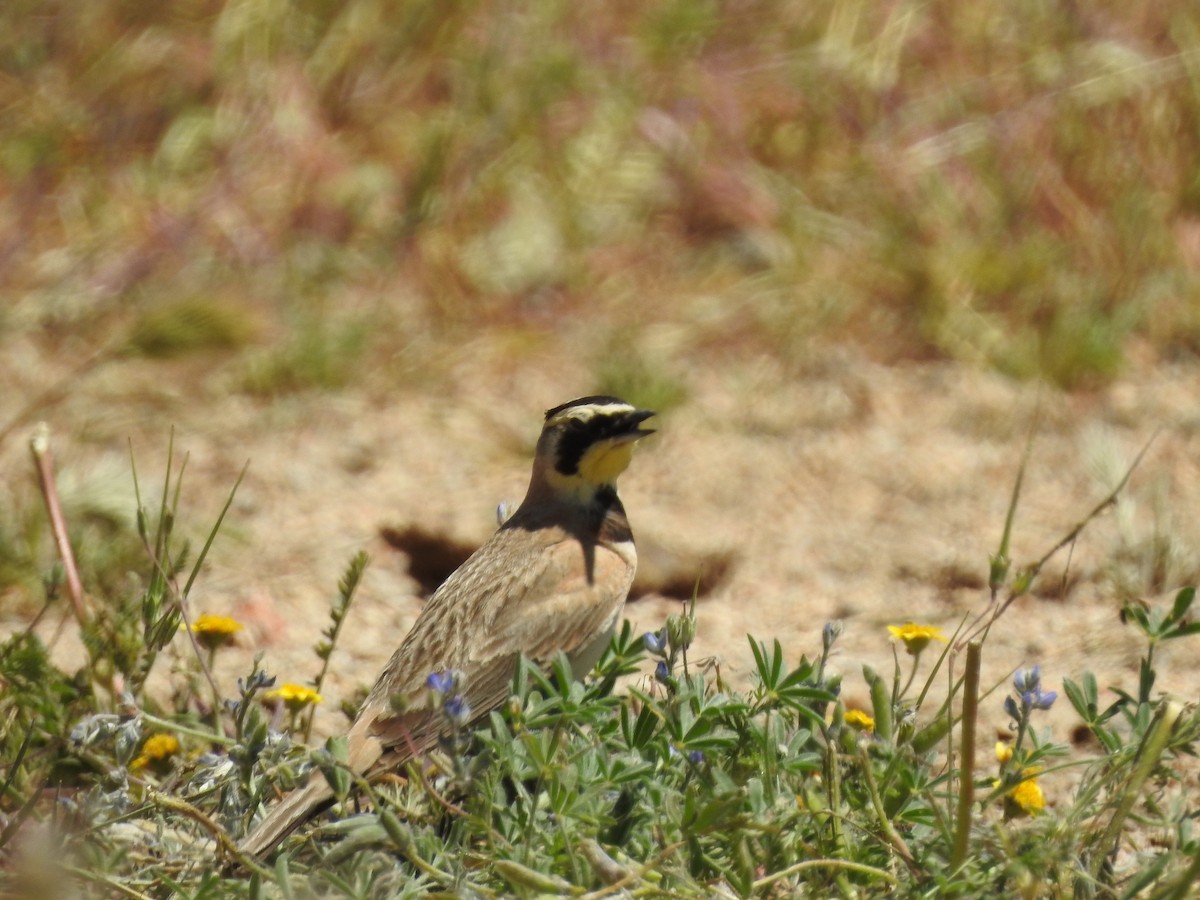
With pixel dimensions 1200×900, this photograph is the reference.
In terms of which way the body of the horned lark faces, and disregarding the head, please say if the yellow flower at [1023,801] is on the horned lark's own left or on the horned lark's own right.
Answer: on the horned lark's own right

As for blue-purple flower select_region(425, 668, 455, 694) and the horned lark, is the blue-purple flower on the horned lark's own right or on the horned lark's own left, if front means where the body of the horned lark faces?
on the horned lark's own right

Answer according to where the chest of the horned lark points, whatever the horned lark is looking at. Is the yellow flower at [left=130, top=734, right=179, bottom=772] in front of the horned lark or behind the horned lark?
behind

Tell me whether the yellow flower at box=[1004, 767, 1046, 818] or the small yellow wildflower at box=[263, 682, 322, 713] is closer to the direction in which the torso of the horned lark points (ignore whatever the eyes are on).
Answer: the yellow flower

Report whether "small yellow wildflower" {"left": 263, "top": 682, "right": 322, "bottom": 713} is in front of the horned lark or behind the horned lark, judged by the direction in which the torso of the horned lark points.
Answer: behind

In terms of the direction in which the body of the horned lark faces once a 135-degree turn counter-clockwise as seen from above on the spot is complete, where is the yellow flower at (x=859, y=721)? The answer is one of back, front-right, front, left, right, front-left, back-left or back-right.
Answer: back

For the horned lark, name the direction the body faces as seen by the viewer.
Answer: to the viewer's right
